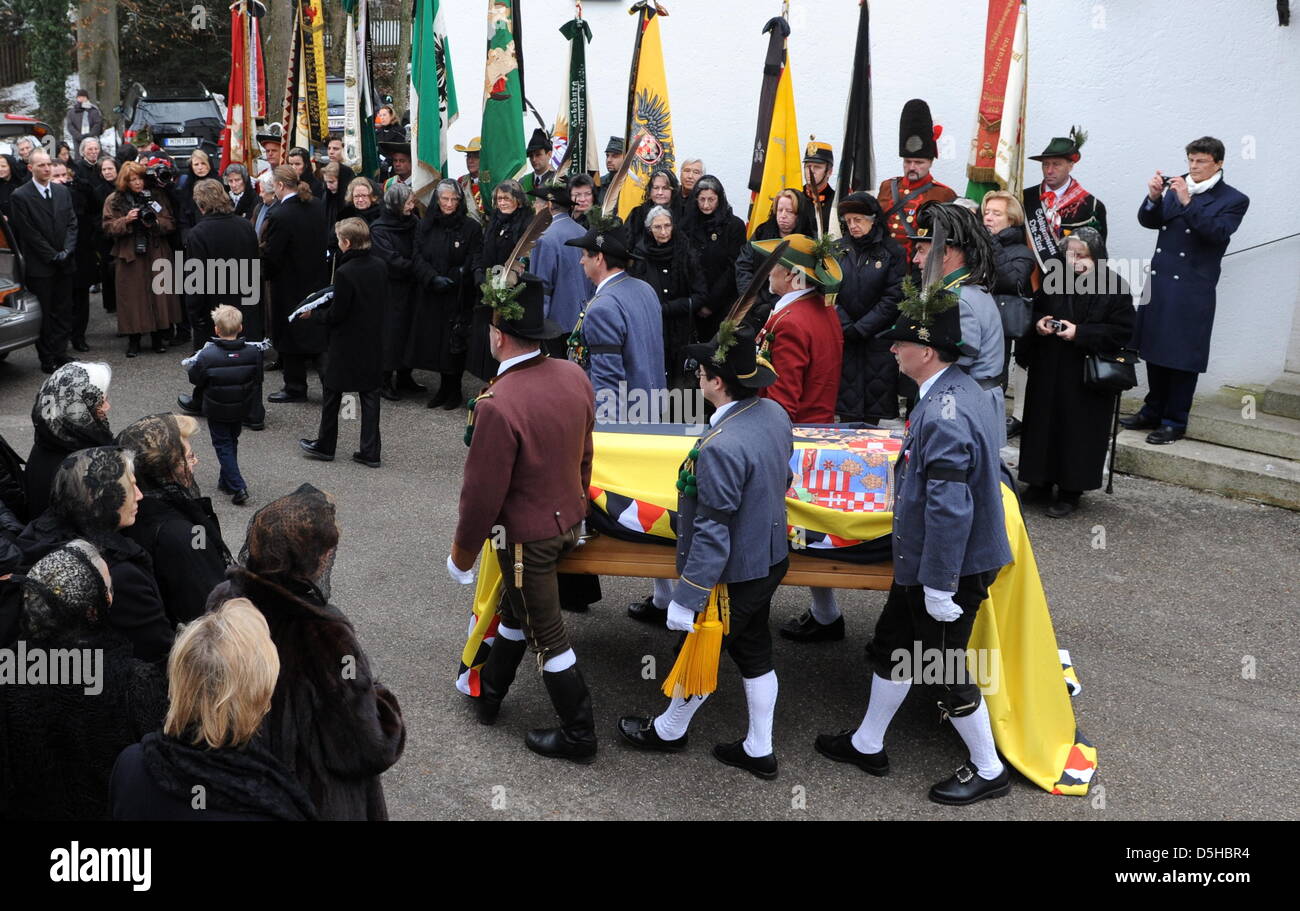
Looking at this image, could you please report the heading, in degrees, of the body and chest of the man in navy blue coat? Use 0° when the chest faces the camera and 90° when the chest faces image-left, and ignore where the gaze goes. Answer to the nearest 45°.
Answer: approximately 45°

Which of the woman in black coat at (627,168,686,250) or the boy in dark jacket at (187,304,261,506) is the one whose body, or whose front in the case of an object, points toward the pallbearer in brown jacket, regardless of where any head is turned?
the woman in black coat

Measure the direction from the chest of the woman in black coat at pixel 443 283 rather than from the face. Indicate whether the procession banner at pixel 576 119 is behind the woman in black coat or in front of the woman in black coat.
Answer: behind

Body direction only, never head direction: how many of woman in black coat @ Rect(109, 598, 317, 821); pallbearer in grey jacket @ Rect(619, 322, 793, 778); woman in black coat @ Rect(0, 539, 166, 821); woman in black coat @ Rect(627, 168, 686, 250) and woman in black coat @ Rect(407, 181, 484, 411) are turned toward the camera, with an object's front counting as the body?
2

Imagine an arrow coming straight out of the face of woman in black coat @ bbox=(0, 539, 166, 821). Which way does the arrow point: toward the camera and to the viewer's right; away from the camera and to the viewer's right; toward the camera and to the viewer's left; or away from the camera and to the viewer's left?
away from the camera and to the viewer's right

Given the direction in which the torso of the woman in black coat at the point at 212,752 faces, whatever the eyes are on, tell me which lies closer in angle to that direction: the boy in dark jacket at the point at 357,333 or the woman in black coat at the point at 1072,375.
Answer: the boy in dark jacket

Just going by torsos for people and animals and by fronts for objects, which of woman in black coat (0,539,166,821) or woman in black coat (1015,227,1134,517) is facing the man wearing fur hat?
woman in black coat (0,539,166,821)

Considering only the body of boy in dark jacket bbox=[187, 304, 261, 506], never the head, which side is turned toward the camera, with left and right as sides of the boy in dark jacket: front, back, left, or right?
back

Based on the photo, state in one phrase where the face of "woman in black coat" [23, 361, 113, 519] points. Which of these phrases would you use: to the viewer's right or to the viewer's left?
to the viewer's right

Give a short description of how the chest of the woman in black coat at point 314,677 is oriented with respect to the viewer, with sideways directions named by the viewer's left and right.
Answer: facing away from the viewer and to the right of the viewer

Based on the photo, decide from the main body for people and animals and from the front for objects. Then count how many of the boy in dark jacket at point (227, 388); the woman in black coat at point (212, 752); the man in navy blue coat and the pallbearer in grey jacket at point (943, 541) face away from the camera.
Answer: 2
